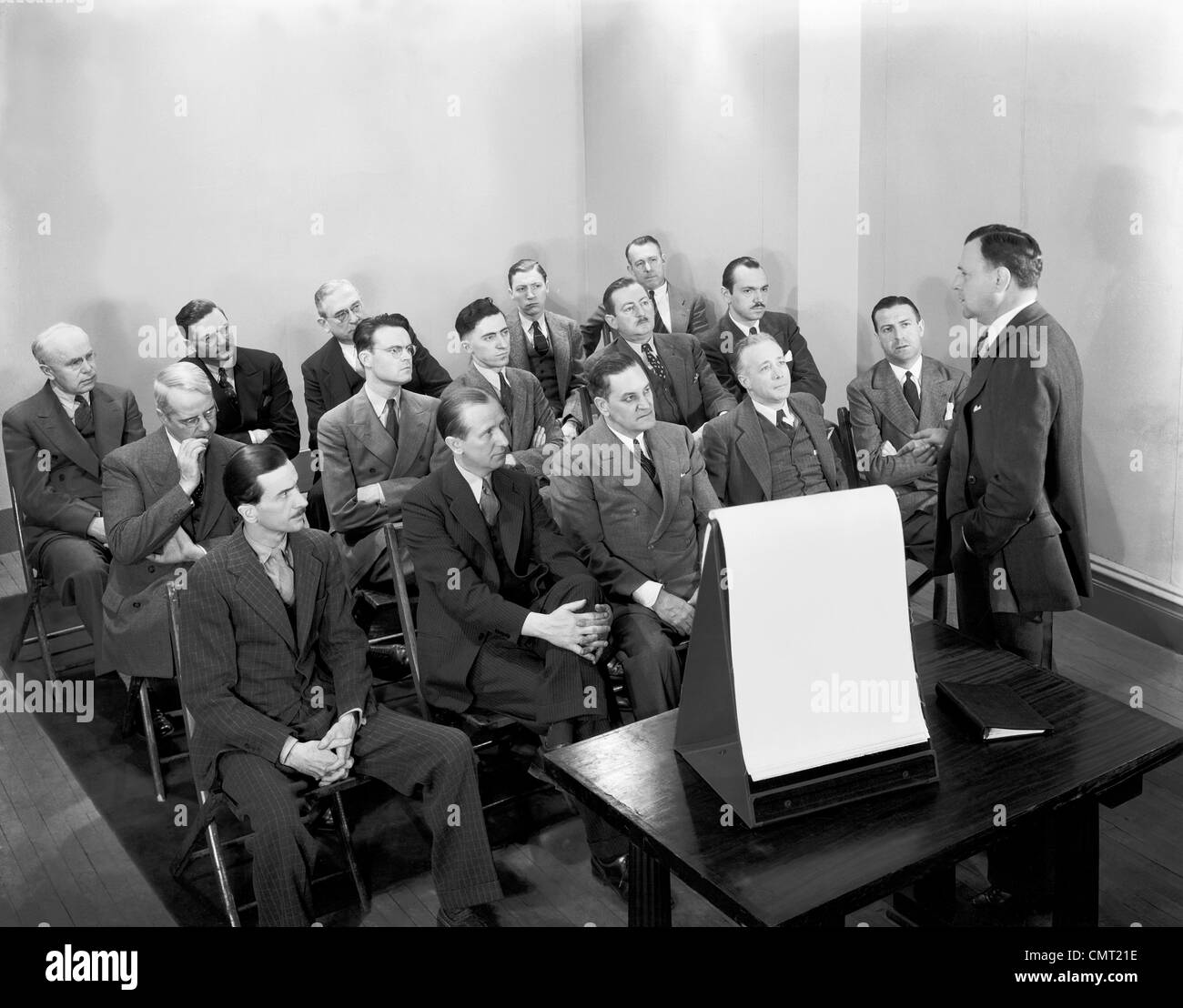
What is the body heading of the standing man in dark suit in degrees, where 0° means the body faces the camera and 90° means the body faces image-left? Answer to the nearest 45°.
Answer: approximately 90°

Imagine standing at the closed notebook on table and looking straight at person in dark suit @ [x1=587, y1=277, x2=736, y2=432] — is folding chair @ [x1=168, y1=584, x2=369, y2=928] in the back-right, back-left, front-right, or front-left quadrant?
front-left

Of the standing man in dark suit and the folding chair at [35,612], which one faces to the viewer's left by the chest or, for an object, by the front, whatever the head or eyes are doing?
the standing man in dark suit

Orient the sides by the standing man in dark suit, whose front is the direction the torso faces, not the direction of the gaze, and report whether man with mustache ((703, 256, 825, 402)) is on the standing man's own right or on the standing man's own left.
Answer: on the standing man's own right

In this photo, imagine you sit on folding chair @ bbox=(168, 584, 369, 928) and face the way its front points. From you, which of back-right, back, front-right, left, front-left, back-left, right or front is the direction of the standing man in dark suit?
front-left

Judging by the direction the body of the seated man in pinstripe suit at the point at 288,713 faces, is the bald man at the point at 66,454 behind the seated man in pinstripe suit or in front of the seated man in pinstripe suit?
behind

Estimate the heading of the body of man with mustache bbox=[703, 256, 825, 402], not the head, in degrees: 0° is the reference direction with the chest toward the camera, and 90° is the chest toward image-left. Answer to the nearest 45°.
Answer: approximately 315°

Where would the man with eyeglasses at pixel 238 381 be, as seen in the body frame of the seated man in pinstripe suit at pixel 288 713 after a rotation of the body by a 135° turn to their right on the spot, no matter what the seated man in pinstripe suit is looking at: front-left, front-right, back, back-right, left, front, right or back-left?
right

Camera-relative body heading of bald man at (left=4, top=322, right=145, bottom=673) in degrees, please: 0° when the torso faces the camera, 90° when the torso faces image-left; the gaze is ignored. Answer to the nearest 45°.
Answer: approximately 315°

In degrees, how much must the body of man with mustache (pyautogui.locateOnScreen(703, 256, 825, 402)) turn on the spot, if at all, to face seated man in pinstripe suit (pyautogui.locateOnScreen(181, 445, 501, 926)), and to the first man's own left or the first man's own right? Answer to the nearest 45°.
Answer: approximately 45° to the first man's own right

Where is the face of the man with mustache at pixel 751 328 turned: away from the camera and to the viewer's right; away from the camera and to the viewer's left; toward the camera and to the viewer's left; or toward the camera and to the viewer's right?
toward the camera and to the viewer's right

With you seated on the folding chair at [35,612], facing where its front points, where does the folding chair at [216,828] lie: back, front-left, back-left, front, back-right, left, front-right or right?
front-right

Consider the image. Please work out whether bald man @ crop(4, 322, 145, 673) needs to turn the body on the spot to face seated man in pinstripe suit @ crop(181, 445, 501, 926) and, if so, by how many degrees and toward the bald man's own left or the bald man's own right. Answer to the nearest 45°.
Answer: approximately 45° to the bald man's own right

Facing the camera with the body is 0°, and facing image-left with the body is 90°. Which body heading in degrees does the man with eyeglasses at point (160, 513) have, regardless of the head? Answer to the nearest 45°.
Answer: approximately 315°

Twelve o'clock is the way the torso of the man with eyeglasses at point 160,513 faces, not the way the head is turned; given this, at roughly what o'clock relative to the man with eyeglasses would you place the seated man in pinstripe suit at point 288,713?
The seated man in pinstripe suit is roughly at 1 o'clock from the man with eyeglasses.

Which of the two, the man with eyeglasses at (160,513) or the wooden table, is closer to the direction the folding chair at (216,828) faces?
the wooden table

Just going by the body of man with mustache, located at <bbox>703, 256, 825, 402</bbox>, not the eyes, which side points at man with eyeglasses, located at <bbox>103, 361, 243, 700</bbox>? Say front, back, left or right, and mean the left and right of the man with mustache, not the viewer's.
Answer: right

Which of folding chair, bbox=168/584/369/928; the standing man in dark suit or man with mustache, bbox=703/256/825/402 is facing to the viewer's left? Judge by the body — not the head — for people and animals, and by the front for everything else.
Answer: the standing man in dark suit

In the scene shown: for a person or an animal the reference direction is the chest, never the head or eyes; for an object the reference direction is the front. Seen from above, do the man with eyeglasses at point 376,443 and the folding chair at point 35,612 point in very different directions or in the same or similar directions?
same or similar directions

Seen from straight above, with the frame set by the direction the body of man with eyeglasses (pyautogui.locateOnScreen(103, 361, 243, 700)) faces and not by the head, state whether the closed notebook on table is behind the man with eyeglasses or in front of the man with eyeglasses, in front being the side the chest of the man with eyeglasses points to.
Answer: in front
